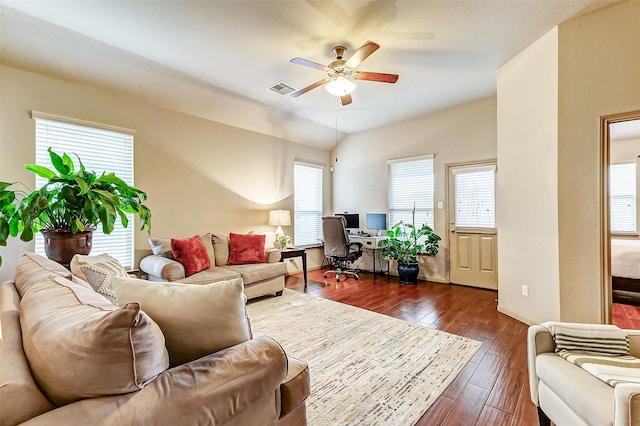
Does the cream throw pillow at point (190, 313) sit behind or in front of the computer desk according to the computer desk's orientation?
in front

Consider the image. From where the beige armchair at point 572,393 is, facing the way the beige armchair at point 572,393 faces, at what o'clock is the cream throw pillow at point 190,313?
The cream throw pillow is roughly at 12 o'clock from the beige armchair.

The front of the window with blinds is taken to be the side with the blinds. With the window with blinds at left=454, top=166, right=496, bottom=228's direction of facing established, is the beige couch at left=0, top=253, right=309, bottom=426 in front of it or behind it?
in front

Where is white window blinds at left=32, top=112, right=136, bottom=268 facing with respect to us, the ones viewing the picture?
facing the viewer and to the right of the viewer

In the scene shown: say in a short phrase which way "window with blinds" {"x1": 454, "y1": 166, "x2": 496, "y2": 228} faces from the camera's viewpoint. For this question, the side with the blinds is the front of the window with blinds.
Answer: facing the viewer and to the left of the viewer

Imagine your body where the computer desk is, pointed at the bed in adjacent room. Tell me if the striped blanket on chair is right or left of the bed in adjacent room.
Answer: right

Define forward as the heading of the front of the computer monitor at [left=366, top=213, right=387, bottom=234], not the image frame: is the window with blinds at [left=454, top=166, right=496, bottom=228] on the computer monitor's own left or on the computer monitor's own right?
on the computer monitor's own left

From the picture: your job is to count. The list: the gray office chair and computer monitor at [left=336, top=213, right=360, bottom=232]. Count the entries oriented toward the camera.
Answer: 1

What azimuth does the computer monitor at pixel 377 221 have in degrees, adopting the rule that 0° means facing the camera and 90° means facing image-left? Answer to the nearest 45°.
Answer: approximately 0°

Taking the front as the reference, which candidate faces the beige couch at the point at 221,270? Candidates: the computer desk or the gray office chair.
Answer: the computer desk

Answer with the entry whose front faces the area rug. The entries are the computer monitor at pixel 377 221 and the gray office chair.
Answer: the computer monitor

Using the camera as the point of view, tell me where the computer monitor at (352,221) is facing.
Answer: facing the viewer
